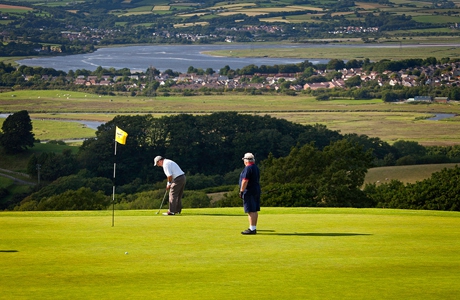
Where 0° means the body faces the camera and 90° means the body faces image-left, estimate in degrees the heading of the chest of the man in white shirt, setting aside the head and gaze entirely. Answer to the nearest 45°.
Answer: approximately 90°

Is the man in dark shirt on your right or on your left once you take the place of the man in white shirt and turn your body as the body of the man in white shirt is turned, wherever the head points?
on your left
